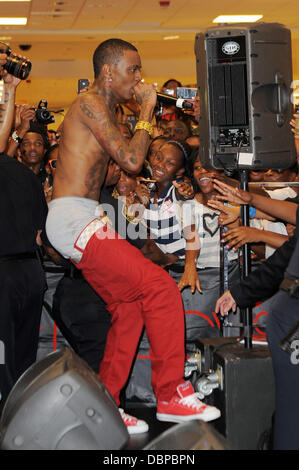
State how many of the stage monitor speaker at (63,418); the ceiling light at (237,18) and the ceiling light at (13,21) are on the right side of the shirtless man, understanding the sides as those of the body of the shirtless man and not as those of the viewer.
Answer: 1

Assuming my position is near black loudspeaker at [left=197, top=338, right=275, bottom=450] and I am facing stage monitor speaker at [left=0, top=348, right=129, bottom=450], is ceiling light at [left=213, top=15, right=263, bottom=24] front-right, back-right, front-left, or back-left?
back-right

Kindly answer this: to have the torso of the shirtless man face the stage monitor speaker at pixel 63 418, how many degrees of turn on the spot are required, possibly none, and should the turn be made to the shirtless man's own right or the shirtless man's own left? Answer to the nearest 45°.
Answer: approximately 90° to the shirtless man's own right

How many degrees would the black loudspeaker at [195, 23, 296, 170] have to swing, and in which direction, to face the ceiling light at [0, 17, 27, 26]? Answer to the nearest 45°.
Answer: approximately 90° to its left

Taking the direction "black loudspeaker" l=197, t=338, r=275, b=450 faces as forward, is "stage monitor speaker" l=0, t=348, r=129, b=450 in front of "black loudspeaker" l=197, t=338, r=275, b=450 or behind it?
behind

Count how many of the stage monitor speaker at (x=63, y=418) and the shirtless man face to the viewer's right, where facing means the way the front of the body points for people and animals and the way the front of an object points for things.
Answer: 1

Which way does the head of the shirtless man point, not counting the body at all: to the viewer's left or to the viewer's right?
to the viewer's right

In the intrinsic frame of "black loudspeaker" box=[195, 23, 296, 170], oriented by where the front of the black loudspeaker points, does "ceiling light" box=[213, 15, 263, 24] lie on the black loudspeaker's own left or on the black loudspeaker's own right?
on the black loudspeaker's own left

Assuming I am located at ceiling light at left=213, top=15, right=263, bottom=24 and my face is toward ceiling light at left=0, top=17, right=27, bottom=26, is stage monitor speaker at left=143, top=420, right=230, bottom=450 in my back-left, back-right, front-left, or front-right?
front-left

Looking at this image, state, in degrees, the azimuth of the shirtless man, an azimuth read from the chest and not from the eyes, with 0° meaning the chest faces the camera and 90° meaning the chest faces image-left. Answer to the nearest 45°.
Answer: approximately 270°

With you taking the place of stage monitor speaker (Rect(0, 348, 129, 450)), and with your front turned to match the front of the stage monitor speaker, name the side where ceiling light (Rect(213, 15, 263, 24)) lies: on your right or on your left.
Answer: on your right
